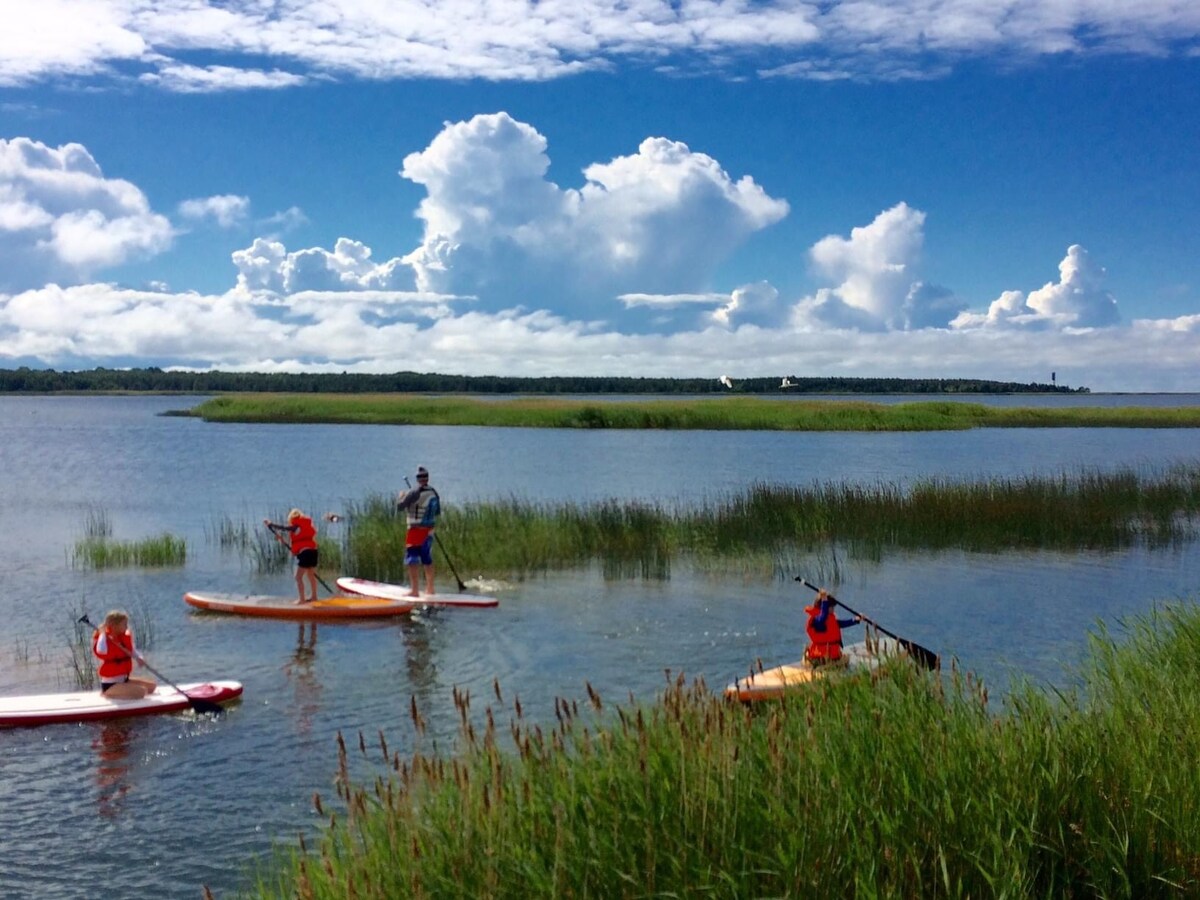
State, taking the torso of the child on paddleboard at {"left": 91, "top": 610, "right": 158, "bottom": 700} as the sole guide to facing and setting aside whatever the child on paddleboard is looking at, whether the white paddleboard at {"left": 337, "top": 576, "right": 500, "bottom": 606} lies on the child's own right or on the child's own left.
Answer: on the child's own left

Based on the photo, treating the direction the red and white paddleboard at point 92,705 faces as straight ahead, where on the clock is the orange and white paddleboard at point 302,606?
the orange and white paddleboard at point 302,606 is roughly at 10 o'clock from the red and white paddleboard at point 92,705.

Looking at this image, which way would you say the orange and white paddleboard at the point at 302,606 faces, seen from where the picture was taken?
facing to the left of the viewer

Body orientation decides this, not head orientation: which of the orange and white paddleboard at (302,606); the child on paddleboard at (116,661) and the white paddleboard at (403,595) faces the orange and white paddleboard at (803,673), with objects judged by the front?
the child on paddleboard

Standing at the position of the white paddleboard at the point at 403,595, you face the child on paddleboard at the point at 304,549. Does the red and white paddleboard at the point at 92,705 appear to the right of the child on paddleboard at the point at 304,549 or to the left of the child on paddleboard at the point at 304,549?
left

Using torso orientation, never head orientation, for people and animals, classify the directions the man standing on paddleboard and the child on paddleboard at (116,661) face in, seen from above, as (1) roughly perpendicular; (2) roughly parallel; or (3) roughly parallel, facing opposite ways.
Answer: roughly perpendicular

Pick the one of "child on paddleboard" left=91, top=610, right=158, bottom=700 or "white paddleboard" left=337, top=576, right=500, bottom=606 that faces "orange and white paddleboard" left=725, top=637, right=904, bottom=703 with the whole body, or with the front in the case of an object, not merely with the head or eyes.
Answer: the child on paddleboard

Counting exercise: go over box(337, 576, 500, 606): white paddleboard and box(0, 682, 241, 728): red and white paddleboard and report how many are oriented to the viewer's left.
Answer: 1

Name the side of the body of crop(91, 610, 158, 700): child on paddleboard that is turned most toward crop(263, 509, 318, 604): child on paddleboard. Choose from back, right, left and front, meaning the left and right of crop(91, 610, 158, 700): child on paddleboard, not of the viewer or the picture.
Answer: left

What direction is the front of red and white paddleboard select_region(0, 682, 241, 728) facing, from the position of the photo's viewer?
facing to the right of the viewer
